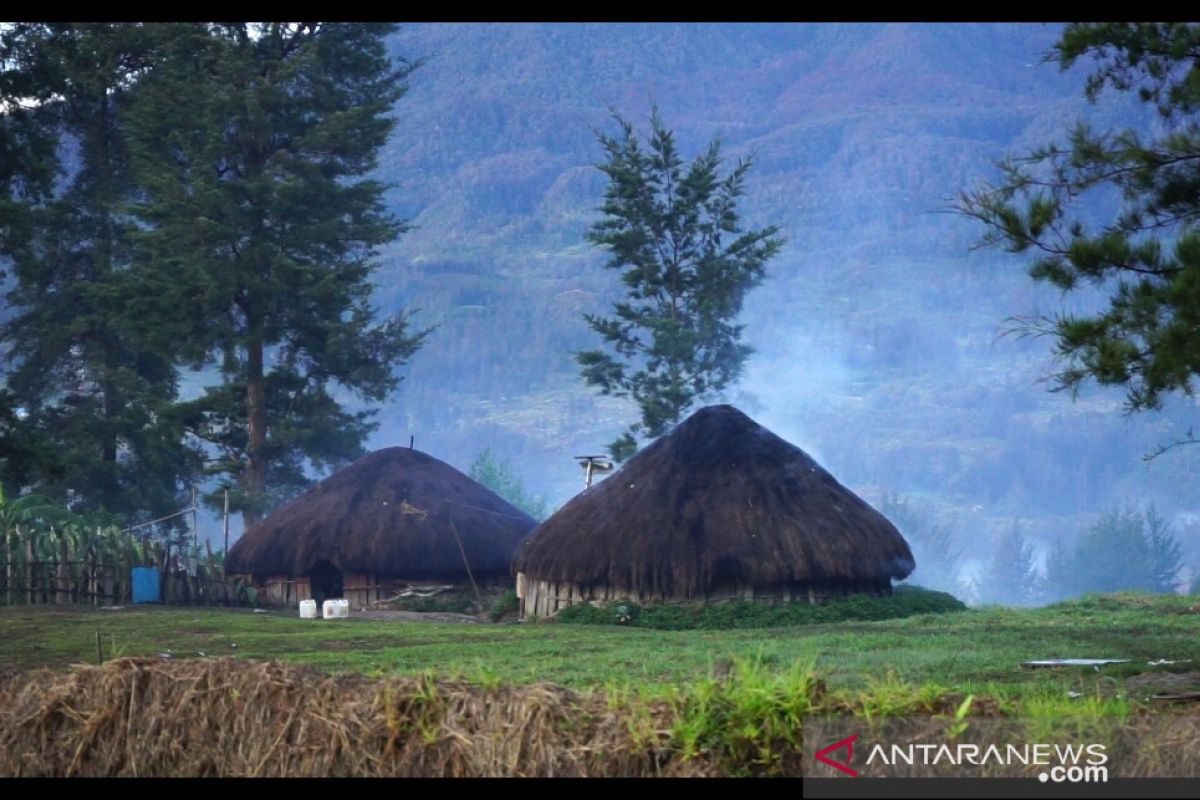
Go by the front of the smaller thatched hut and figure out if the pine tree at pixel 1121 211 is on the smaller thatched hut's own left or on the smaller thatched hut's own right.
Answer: on the smaller thatched hut's own left

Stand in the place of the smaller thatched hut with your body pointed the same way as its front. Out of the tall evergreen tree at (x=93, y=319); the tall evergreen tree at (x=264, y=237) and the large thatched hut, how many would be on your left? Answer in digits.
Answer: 1

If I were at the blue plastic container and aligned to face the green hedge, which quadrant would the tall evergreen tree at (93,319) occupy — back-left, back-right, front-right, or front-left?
back-left

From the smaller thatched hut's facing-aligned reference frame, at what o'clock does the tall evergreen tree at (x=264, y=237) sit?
The tall evergreen tree is roughly at 4 o'clock from the smaller thatched hut.

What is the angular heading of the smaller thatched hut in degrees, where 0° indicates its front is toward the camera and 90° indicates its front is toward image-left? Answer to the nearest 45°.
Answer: approximately 45°

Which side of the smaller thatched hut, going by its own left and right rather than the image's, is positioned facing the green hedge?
left

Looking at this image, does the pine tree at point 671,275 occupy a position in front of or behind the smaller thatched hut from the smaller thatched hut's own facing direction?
behind

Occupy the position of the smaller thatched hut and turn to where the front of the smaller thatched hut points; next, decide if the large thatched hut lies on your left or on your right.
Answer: on your left

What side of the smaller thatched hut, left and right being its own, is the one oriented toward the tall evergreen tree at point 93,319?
right
